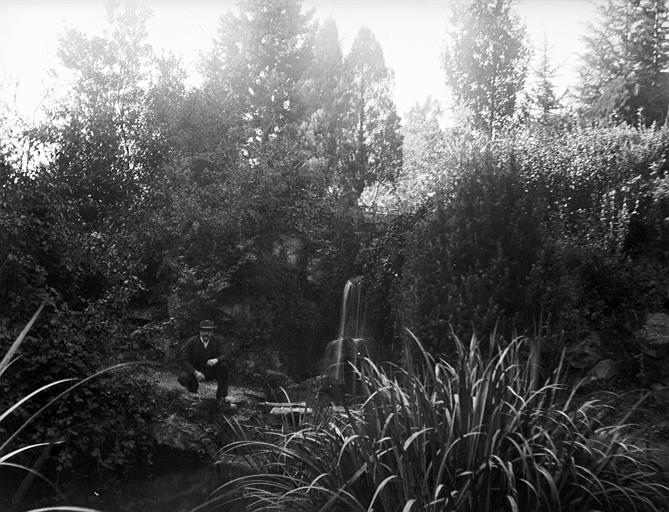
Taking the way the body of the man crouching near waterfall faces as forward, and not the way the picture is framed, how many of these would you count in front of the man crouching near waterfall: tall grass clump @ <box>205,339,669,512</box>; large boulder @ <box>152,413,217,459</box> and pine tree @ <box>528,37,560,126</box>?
2

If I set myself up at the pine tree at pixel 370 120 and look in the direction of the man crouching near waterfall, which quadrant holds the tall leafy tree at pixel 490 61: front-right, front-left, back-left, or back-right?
back-left

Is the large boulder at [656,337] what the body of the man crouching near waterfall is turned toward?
no

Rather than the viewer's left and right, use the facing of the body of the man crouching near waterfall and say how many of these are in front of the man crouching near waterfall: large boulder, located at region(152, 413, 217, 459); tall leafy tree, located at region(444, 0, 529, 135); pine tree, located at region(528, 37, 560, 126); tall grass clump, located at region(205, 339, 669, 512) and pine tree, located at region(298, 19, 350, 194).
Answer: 2

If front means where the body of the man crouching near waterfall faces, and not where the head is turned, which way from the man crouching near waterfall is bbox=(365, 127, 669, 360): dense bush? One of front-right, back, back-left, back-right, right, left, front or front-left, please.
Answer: left

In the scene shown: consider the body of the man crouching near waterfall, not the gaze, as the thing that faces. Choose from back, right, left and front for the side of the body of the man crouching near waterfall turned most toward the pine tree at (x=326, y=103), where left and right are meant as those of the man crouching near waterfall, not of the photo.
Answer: back

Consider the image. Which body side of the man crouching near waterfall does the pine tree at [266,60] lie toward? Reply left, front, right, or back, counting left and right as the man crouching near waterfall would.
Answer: back

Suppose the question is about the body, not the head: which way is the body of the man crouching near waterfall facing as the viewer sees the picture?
toward the camera

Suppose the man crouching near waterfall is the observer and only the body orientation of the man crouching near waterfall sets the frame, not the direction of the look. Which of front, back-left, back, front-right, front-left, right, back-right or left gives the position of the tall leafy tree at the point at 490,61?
back-left

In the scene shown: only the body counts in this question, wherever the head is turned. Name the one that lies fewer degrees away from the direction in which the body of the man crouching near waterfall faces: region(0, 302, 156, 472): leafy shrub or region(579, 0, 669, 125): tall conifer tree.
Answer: the leafy shrub

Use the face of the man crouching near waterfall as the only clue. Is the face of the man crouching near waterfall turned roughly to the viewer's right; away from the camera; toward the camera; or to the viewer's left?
toward the camera

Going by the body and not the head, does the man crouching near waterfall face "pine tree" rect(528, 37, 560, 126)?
no

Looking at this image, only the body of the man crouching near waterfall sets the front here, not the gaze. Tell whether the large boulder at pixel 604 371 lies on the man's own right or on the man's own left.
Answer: on the man's own left

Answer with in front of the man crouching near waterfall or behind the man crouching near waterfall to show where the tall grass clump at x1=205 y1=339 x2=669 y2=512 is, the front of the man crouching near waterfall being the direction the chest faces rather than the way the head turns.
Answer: in front

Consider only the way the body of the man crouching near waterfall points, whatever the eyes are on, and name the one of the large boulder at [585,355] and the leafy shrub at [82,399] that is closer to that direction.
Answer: the leafy shrub
